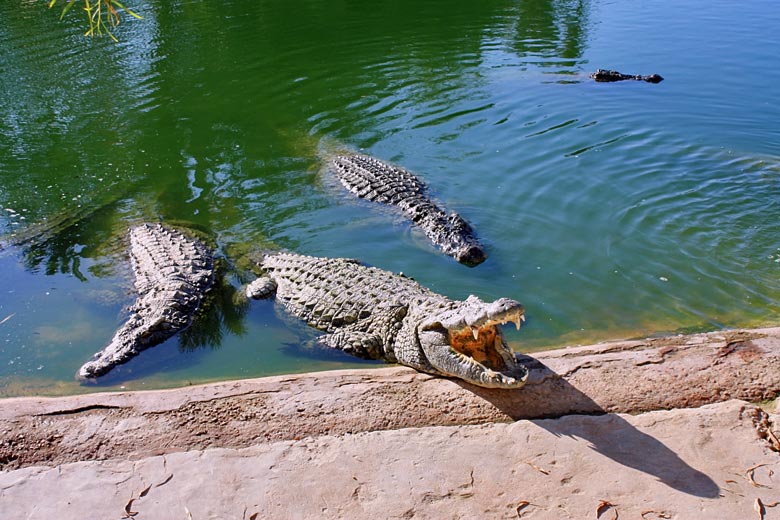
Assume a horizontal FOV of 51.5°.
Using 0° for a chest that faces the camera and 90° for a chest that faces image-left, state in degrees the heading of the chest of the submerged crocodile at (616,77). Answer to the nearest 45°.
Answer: approximately 270°

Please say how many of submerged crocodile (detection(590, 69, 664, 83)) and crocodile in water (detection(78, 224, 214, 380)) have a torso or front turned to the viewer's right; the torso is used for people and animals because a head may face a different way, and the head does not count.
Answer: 1

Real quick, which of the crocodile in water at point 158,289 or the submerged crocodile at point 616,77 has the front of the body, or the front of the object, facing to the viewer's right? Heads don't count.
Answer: the submerged crocodile

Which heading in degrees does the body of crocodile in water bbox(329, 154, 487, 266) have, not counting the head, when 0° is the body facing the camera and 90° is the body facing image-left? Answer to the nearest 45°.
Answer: approximately 315°

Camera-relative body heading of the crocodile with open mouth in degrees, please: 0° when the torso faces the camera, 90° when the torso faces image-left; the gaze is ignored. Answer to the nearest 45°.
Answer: approximately 315°

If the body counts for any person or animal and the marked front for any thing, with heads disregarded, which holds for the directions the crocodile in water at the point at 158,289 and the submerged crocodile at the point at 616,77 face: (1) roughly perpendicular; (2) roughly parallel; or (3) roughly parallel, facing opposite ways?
roughly perpendicular

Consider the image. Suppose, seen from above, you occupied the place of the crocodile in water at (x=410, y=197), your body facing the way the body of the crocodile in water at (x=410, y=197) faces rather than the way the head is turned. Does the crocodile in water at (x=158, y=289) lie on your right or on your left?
on your right

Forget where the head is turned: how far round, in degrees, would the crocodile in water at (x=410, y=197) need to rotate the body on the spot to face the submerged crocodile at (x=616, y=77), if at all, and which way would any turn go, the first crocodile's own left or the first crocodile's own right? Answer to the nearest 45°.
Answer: approximately 90° to the first crocodile's own left
